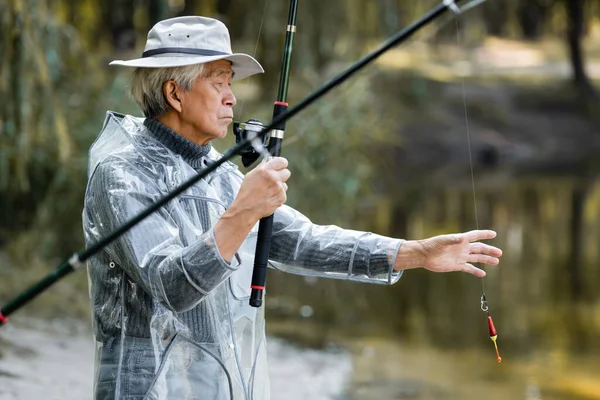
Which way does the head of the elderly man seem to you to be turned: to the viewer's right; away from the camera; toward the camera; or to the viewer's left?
to the viewer's right

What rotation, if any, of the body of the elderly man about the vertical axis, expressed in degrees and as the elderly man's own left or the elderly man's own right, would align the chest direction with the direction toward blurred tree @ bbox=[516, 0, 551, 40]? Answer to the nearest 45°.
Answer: approximately 90° to the elderly man's own left

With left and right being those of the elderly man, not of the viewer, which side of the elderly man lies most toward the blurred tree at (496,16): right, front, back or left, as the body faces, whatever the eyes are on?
left

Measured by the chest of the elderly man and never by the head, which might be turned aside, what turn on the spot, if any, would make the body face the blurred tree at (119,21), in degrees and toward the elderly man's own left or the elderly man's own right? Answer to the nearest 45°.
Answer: approximately 90° to the elderly man's own left

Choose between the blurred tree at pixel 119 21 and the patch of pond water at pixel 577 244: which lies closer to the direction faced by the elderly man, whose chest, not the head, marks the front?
the patch of pond water

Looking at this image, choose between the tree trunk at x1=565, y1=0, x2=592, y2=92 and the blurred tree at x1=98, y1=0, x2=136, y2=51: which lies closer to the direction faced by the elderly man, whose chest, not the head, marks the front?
the tree trunk

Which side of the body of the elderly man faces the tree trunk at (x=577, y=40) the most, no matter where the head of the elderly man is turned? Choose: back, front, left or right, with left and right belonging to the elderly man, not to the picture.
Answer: left

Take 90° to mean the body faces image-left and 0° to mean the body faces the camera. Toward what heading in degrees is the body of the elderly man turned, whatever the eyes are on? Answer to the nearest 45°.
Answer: approximately 270°
